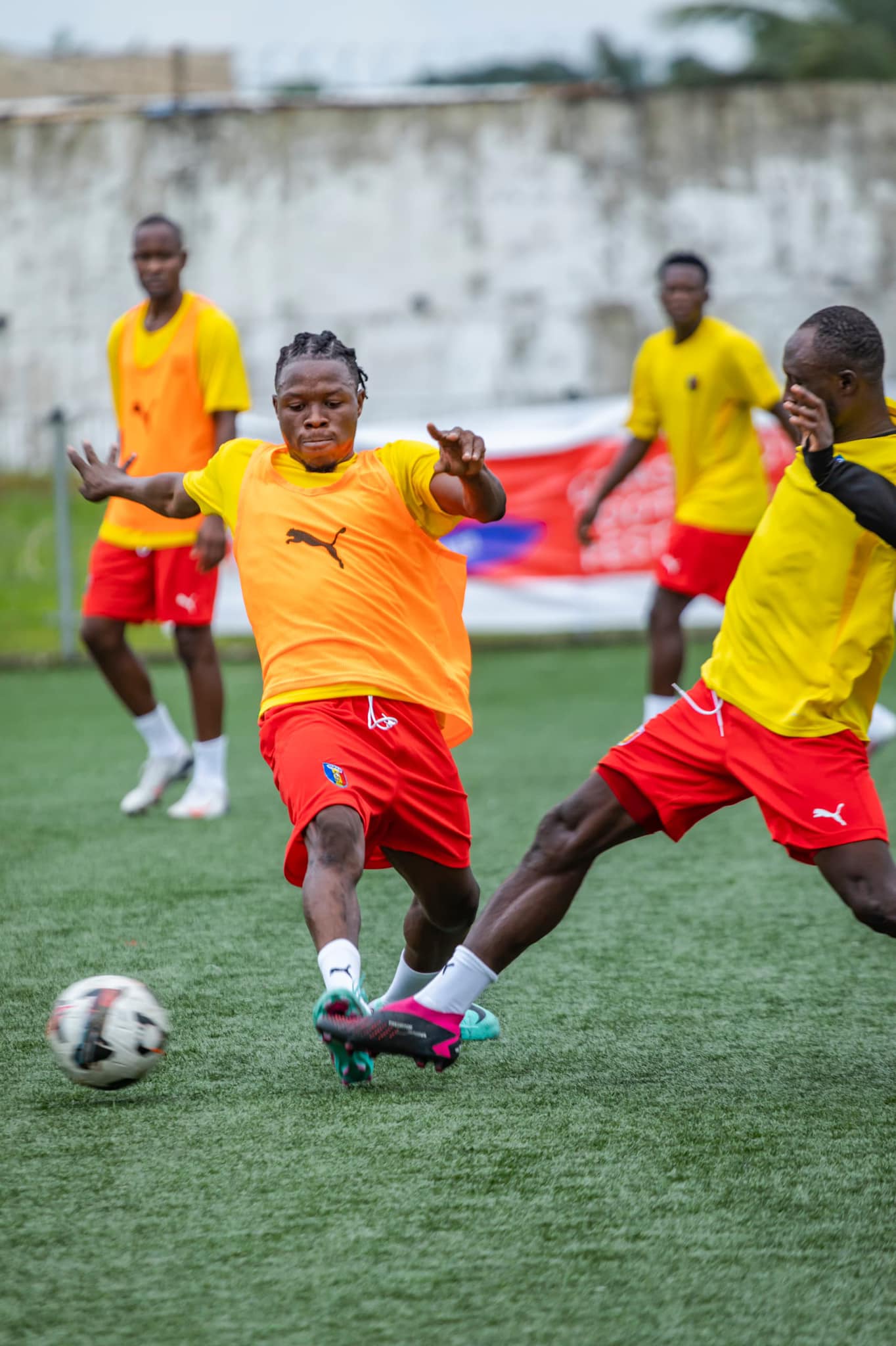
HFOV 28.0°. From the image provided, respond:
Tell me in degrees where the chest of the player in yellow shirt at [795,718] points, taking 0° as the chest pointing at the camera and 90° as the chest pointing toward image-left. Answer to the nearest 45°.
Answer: approximately 90°

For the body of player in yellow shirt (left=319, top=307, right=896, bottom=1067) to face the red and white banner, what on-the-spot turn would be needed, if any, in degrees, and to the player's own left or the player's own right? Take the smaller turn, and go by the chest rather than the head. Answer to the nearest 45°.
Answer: approximately 90° to the player's own right

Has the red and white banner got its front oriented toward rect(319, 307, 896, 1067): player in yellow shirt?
yes

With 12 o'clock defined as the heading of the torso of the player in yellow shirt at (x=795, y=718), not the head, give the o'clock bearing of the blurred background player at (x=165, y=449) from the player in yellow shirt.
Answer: The blurred background player is roughly at 2 o'clock from the player in yellow shirt.

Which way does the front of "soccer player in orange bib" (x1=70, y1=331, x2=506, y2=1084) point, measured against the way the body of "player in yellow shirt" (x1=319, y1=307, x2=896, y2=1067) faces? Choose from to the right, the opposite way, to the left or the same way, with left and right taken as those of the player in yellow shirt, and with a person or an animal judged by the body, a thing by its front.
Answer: to the left

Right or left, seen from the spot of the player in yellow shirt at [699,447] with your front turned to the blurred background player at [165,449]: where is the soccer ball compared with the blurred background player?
left

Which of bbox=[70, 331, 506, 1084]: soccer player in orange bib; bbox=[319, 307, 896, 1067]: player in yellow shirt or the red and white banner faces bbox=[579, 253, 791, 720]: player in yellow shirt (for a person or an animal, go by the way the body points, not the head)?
the red and white banner

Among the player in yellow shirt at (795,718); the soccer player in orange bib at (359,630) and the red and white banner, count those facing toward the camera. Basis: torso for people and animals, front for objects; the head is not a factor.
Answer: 2

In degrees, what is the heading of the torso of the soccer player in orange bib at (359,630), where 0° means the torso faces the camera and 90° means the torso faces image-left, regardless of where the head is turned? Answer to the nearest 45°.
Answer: approximately 0°
